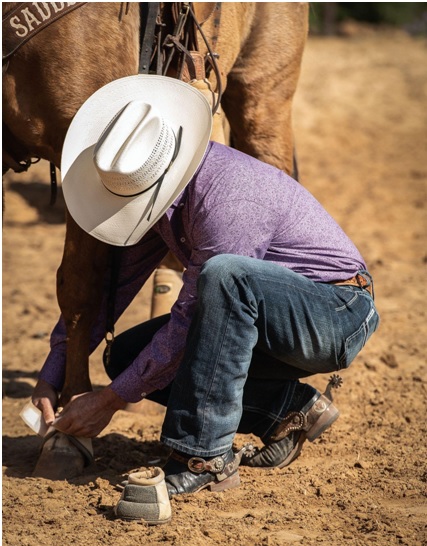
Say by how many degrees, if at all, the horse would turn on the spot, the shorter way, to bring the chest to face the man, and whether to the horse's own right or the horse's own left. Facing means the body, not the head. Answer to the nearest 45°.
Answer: approximately 90° to the horse's own left

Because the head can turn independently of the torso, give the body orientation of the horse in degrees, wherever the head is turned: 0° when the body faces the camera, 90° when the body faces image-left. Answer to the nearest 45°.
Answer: approximately 45°
